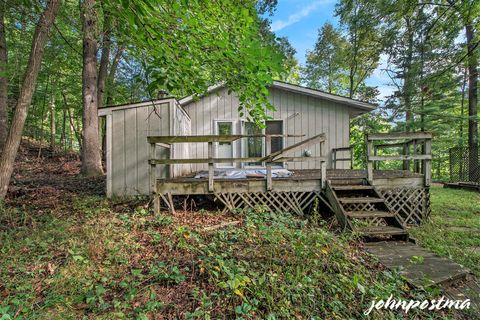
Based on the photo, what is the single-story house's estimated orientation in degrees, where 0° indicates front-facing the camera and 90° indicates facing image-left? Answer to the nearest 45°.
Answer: approximately 0°

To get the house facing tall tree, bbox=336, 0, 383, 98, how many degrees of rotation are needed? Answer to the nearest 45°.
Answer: approximately 135° to its left

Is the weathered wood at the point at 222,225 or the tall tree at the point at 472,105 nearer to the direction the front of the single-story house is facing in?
the weathered wood

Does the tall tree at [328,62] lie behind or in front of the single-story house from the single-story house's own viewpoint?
behind

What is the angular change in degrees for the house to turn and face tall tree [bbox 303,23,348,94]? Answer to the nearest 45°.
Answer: approximately 180°

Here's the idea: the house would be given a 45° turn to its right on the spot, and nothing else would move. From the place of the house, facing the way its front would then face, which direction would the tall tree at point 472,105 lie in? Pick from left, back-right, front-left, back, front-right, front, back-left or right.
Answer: back

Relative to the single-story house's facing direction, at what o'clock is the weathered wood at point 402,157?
The weathered wood is roughly at 11 o'clock from the single-story house.

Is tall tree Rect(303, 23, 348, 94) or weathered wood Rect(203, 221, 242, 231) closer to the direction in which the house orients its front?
the weathered wood

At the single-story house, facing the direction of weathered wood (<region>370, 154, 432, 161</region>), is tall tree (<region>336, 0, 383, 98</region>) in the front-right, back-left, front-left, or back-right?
back-left
